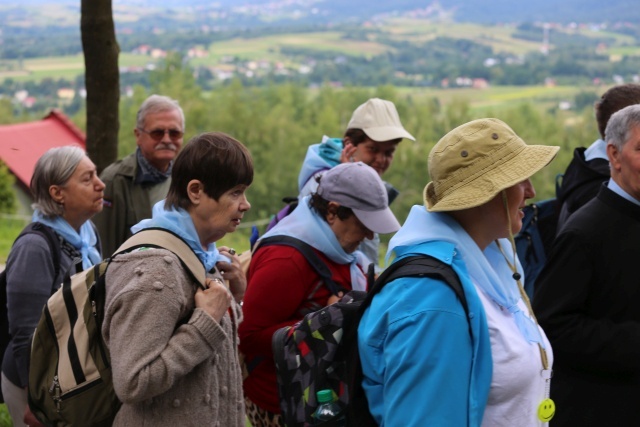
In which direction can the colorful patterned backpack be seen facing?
to the viewer's left

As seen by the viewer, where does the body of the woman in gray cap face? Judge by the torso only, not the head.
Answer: to the viewer's right

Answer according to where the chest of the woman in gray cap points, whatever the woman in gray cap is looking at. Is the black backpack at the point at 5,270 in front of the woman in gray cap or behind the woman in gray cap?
behind

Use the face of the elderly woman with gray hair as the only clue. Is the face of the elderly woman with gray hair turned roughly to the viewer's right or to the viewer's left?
to the viewer's right

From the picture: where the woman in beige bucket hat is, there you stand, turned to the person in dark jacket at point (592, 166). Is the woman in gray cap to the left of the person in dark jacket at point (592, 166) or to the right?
left

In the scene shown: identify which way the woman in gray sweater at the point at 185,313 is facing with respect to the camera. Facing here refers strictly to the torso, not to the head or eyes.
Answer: to the viewer's right

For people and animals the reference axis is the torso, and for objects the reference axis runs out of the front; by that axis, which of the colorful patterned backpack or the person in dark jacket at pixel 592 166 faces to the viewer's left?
the colorful patterned backpack

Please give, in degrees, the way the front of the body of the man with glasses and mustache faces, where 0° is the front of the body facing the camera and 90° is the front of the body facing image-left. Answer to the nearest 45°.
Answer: approximately 315°

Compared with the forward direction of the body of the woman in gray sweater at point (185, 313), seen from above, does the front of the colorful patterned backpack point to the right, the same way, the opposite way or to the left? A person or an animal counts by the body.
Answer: the opposite way

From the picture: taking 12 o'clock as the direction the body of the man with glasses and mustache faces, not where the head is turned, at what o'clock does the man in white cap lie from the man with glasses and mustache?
The man in white cap is roughly at 11 o'clock from the man with glasses and mustache.

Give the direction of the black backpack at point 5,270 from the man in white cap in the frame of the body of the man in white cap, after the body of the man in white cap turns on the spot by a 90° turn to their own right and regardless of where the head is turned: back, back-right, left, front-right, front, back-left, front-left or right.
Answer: front

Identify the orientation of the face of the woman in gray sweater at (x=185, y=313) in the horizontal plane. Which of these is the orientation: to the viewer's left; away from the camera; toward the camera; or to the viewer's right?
to the viewer's right

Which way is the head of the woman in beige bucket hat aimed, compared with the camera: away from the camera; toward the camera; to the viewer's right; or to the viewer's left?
to the viewer's right

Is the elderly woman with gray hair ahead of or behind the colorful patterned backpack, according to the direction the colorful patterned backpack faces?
ahead
